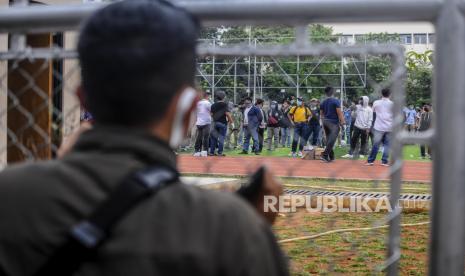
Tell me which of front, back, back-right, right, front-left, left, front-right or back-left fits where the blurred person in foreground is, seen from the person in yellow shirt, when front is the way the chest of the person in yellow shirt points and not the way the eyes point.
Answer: front

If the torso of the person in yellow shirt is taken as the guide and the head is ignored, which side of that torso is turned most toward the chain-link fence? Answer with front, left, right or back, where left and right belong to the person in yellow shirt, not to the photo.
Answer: front

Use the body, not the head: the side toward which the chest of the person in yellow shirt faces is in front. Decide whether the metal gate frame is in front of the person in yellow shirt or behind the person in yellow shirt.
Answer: in front

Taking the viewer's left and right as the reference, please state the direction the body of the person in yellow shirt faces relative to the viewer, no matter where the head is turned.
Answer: facing the viewer
